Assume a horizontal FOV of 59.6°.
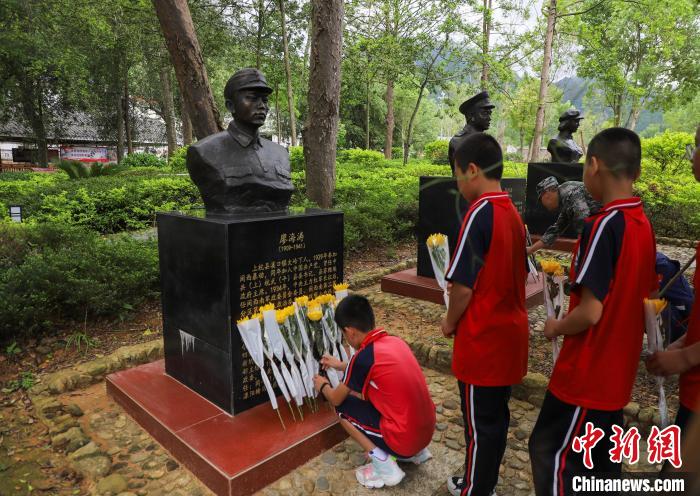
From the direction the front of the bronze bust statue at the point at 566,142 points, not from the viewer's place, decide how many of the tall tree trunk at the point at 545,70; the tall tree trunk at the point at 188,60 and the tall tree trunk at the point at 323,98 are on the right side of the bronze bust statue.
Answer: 2

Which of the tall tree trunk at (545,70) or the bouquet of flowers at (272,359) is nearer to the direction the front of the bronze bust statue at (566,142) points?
the bouquet of flowers

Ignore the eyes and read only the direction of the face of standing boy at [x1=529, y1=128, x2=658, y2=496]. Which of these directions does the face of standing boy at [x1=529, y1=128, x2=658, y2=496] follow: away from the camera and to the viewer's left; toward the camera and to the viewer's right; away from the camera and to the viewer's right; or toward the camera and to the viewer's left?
away from the camera and to the viewer's left

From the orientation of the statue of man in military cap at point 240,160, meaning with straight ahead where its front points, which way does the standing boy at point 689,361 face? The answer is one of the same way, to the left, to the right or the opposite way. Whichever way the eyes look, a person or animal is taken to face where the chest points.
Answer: the opposite way

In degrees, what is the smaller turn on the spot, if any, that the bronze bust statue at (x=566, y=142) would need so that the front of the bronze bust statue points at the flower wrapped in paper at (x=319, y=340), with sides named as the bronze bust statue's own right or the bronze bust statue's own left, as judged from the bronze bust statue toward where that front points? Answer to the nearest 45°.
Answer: approximately 45° to the bronze bust statue's own right

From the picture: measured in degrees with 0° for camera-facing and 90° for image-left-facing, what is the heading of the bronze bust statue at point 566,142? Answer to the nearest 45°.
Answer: approximately 315°

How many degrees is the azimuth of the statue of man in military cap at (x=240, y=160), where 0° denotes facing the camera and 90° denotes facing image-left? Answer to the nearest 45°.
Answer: approximately 315°

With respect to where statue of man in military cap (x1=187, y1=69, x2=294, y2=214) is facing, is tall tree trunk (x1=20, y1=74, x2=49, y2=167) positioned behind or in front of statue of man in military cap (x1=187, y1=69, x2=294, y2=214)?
behind

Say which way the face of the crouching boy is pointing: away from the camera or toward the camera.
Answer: away from the camera

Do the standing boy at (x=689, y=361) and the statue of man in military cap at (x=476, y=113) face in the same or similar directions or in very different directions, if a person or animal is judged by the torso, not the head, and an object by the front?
very different directions

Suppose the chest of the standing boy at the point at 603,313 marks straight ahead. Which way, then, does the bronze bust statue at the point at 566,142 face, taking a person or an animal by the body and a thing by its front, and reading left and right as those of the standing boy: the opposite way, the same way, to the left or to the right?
the opposite way

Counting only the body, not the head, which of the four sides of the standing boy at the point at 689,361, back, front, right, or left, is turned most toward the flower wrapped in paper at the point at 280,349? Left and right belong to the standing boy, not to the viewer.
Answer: front
